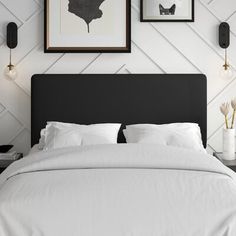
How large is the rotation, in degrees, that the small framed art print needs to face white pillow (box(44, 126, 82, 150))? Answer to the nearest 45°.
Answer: approximately 45° to its right

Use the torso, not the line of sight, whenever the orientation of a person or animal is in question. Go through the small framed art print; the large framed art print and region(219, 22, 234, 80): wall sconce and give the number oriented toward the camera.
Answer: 3

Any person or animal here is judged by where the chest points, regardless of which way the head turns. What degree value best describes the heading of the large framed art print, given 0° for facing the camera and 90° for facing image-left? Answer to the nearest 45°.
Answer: approximately 0°

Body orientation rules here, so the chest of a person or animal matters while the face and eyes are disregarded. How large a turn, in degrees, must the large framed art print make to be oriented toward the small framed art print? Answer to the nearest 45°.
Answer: approximately 90° to its left

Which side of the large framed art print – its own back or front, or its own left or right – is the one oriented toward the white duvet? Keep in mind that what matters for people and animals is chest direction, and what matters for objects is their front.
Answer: front

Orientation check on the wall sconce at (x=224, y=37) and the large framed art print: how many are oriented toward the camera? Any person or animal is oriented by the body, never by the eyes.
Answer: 2

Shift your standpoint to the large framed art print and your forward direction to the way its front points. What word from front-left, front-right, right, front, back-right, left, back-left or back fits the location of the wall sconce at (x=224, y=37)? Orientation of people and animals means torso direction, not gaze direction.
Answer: left

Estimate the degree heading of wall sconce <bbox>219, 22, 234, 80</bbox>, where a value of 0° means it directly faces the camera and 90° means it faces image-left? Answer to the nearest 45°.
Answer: approximately 0°

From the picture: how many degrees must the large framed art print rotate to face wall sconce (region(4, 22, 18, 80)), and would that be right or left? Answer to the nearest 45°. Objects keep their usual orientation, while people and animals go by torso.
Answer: approximately 90° to its right

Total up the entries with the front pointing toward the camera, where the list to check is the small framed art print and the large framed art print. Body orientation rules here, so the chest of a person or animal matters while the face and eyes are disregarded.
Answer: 2
